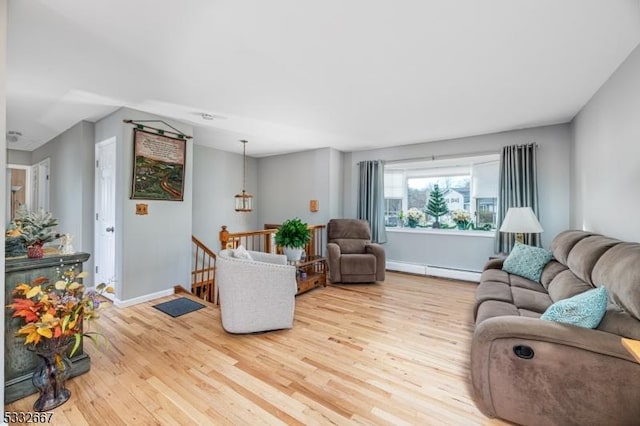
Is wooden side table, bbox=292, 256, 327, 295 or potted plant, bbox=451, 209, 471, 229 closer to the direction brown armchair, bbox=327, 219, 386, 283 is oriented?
the wooden side table

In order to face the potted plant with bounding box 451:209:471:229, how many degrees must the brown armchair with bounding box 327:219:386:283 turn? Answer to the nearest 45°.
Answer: approximately 90° to its left

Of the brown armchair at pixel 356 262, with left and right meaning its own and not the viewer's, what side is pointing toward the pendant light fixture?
right

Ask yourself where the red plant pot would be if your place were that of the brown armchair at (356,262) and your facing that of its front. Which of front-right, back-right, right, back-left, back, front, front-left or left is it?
front-right

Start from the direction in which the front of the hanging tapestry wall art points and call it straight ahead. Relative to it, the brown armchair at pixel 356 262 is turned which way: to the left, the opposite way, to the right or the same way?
to the right

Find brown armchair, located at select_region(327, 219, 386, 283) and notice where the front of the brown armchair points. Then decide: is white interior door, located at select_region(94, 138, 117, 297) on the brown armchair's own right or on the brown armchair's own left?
on the brown armchair's own right

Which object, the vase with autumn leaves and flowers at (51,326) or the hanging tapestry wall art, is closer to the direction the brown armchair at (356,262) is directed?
the vase with autumn leaves and flowers

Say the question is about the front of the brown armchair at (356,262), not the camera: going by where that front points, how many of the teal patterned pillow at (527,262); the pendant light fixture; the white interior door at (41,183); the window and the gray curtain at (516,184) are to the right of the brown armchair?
2

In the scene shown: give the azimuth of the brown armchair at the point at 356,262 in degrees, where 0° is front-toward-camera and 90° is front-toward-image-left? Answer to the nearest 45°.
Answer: approximately 0°

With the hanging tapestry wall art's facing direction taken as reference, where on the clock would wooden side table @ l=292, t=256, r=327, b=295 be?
The wooden side table is roughly at 11 o'clock from the hanging tapestry wall art.

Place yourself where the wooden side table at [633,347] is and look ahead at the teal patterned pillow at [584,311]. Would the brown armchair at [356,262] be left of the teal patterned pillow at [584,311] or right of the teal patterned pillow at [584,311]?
left

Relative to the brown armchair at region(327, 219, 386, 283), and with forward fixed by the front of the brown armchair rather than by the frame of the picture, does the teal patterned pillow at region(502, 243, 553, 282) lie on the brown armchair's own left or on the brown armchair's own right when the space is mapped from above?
on the brown armchair's own left

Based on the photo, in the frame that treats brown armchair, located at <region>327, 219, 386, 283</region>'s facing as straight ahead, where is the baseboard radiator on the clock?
The baseboard radiator is roughly at 8 o'clock from the brown armchair.

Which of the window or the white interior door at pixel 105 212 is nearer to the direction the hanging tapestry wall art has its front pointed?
the window

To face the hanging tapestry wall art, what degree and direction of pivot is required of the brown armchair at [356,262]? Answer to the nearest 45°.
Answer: approximately 45° to its right

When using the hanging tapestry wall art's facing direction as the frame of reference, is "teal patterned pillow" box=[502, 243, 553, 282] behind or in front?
in front
